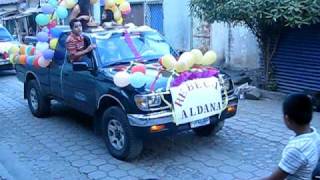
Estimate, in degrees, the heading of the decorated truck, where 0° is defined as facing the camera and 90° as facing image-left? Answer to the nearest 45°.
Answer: approximately 315°

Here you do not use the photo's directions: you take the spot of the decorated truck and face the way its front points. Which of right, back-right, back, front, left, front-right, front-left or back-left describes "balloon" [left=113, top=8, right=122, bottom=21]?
back-left

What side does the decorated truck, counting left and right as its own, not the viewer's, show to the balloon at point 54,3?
back

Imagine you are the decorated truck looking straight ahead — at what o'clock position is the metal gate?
The metal gate is roughly at 9 o'clock from the decorated truck.

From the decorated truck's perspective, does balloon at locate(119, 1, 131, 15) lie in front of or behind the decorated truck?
behind
